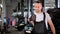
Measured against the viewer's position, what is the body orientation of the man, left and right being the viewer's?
facing the viewer and to the left of the viewer
